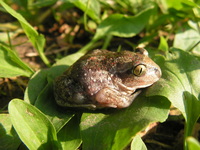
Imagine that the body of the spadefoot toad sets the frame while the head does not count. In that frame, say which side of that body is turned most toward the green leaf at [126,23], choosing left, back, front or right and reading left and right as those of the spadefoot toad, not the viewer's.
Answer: left

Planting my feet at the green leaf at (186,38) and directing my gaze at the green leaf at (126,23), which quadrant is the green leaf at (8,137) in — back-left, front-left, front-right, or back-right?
front-left

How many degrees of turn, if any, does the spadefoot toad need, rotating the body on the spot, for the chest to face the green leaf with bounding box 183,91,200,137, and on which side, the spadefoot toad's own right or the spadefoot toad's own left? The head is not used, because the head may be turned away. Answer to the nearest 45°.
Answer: approximately 45° to the spadefoot toad's own right

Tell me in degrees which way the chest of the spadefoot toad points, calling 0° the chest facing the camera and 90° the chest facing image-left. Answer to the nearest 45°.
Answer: approximately 270°

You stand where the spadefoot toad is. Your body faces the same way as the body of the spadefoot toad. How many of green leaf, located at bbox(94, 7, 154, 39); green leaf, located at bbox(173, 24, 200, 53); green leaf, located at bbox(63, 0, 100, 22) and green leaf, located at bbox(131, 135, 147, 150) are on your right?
1

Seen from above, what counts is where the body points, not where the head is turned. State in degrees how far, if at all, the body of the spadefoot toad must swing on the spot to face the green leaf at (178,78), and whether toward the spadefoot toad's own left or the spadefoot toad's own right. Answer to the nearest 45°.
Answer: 0° — it already faces it

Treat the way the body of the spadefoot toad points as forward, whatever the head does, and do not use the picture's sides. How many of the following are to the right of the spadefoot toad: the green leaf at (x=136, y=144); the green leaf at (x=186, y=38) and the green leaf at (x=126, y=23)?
1

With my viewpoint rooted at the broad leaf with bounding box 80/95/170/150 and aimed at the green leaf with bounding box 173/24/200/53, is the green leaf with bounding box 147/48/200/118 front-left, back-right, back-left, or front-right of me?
front-right

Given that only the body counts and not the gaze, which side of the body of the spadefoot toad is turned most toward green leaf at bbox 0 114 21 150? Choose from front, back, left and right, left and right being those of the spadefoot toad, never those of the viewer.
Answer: back

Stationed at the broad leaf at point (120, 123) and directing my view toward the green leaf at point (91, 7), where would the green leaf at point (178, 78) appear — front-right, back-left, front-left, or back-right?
front-right

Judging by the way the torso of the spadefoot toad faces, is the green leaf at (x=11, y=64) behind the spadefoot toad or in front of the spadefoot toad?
behind

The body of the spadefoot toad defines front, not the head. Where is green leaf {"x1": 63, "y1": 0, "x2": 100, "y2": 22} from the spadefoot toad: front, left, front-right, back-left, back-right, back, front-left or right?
left

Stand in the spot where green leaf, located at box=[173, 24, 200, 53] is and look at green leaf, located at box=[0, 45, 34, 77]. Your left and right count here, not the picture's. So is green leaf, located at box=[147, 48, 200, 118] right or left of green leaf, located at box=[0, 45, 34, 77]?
left

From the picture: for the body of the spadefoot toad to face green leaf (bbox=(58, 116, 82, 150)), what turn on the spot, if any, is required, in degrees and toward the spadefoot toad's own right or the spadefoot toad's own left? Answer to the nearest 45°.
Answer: approximately 135° to the spadefoot toad's own right

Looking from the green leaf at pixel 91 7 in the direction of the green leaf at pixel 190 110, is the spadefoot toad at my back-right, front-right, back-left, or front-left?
front-right
